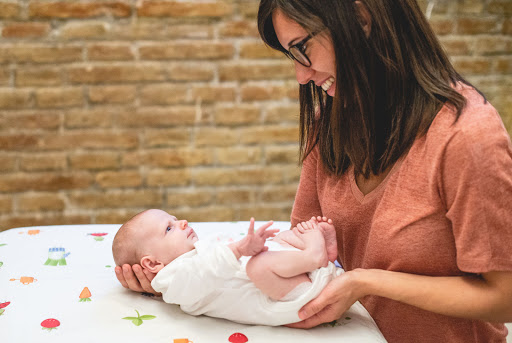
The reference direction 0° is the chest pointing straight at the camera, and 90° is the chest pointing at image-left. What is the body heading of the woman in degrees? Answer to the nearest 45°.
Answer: approximately 45°

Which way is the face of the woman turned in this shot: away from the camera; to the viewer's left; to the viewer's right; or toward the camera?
to the viewer's left
